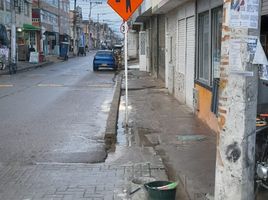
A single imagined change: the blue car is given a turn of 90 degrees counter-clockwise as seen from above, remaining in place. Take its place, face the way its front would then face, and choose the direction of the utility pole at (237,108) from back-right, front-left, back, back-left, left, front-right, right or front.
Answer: left

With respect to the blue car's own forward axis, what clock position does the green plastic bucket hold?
The green plastic bucket is roughly at 6 o'clock from the blue car.

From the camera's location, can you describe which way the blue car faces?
facing away from the viewer
